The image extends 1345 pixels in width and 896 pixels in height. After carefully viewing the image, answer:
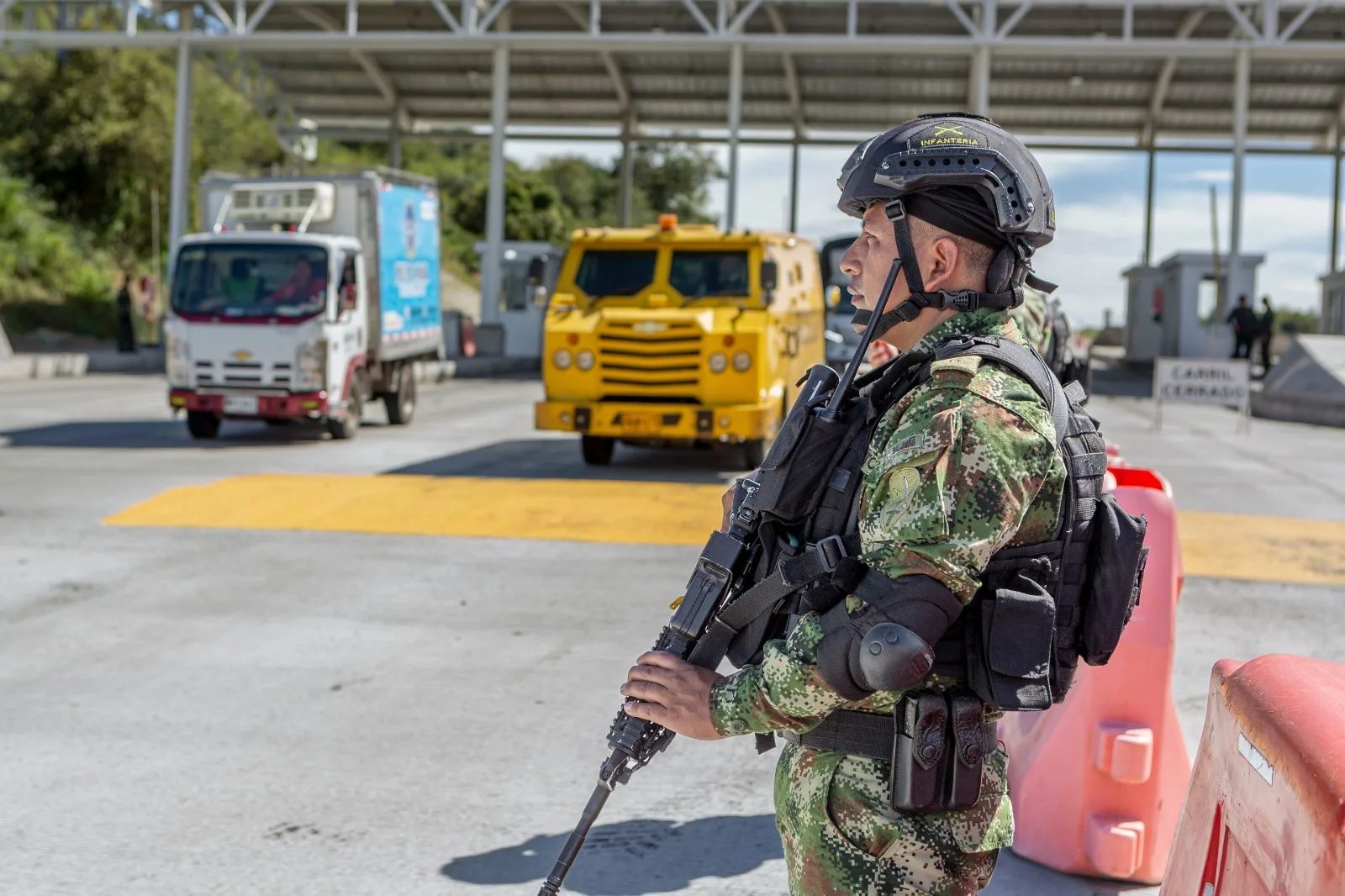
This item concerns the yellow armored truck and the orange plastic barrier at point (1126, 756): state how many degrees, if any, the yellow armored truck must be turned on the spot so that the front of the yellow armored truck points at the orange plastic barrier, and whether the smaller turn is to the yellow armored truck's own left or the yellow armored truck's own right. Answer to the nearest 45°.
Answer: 0° — it already faces it

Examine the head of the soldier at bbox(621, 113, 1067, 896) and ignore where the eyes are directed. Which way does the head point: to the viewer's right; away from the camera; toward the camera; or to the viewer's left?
to the viewer's left

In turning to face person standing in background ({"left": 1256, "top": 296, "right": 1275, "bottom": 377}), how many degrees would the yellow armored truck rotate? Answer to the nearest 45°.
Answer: approximately 135° to its left

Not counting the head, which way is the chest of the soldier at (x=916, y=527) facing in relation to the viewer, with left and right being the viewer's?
facing to the left of the viewer

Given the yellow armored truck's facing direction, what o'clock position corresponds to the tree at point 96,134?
The tree is roughly at 5 o'clock from the yellow armored truck.

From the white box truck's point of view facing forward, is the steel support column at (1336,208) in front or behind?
behind

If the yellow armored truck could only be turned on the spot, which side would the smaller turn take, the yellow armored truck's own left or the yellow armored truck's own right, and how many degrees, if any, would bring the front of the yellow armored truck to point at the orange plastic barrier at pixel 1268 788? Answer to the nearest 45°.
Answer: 0° — it already faces it

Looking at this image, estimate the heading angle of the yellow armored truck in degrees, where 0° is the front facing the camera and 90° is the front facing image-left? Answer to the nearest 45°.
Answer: approximately 0°

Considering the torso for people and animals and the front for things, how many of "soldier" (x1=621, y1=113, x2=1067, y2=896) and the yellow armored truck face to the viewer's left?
1

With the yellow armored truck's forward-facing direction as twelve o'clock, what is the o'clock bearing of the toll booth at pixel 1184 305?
The toll booth is roughly at 7 o'clock from the yellow armored truck.

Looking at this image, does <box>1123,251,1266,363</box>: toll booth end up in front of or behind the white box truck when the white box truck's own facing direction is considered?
behind

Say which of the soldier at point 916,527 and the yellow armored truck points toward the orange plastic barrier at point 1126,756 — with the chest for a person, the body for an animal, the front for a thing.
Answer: the yellow armored truck

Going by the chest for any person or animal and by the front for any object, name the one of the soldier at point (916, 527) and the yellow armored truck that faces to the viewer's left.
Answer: the soldier

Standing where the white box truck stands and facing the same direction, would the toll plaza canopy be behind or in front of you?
behind
